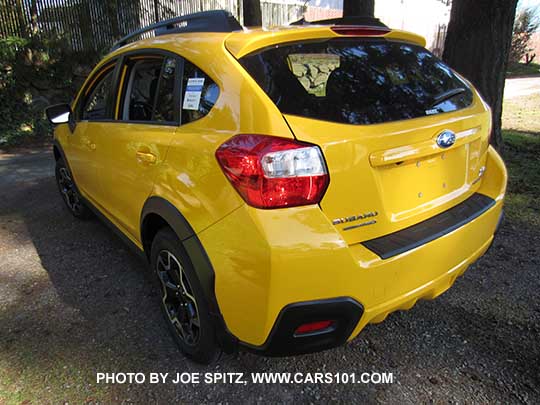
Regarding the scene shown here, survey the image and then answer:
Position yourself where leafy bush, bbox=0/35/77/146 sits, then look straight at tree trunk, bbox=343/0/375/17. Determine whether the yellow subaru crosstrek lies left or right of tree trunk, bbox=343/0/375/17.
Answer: right

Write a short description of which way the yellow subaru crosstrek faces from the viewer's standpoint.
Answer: facing away from the viewer and to the left of the viewer

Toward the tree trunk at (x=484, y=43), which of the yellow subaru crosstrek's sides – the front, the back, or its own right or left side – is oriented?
right

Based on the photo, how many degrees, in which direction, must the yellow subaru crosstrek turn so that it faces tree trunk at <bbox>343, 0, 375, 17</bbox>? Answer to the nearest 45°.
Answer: approximately 45° to its right

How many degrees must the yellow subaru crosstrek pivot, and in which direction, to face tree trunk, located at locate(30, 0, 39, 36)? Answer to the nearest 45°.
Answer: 0° — it already faces it
